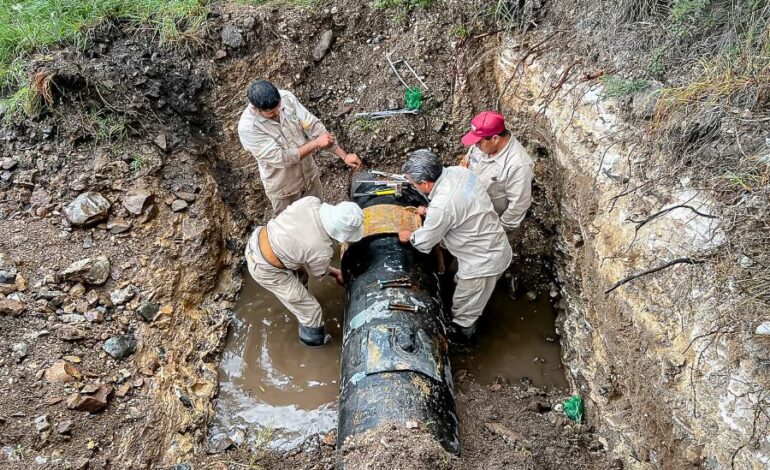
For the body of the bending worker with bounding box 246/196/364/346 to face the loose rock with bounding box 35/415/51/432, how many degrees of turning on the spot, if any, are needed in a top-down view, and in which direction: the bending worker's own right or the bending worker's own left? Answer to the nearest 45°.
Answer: approximately 180°

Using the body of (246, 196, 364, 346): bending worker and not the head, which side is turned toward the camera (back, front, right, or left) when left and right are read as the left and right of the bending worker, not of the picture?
right

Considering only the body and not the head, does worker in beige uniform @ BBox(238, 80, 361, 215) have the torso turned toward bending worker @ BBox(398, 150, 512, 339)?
yes

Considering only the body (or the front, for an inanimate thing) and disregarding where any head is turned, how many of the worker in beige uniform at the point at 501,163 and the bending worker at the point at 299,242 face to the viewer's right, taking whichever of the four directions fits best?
1

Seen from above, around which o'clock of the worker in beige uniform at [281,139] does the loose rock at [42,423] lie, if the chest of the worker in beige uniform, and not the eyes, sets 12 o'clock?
The loose rock is roughly at 3 o'clock from the worker in beige uniform.

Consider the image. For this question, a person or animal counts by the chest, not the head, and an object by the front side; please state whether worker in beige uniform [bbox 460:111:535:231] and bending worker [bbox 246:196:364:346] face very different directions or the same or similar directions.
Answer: very different directions

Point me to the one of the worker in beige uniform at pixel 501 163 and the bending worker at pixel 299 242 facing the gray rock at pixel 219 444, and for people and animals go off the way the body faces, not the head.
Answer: the worker in beige uniform

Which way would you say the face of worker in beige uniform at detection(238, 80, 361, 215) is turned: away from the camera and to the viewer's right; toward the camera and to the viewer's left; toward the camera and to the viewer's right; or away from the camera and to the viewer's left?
toward the camera and to the viewer's right

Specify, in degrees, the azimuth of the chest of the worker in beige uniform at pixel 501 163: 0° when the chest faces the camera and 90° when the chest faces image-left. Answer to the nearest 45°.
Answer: approximately 45°

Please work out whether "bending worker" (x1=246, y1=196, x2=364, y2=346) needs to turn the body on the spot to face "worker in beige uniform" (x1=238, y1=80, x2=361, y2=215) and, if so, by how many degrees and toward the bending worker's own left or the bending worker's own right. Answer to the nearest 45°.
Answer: approximately 90° to the bending worker's own left

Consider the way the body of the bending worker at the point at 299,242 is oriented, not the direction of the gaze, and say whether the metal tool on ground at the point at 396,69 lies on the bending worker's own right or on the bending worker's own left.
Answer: on the bending worker's own left
